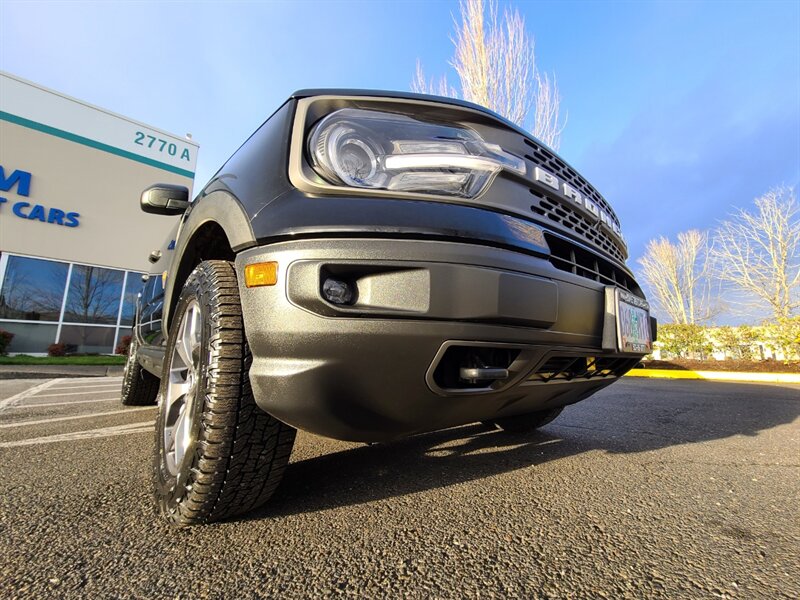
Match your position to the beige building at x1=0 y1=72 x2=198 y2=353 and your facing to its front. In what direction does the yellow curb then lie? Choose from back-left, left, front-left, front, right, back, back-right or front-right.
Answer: front

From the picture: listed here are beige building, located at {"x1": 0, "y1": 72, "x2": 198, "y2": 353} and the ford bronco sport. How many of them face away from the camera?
0

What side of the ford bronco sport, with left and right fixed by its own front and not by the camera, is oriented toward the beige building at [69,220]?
back

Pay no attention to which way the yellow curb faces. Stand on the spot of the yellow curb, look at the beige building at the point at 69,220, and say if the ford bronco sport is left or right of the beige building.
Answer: left

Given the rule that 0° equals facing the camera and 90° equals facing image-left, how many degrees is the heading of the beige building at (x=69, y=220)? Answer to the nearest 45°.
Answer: approximately 315°

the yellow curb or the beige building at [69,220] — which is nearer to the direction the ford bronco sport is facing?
the yellow curb

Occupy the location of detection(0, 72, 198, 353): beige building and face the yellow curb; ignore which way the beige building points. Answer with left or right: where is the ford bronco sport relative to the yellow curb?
right

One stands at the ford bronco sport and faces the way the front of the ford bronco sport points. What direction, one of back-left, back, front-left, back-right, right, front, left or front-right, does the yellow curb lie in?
left
